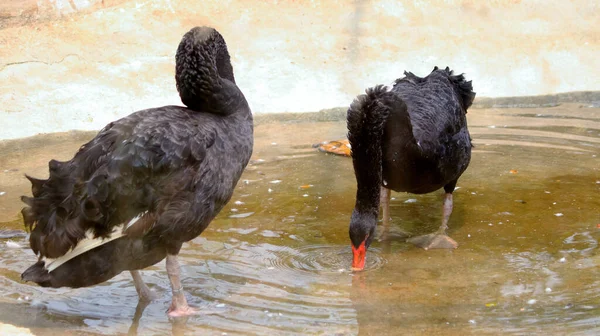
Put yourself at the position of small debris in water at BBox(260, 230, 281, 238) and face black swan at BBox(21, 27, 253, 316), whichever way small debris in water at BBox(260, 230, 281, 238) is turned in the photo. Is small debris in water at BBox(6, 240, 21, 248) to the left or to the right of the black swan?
right

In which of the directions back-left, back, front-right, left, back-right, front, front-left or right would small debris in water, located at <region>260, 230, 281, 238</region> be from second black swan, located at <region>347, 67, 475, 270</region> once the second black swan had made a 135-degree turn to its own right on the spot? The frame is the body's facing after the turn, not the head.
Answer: left

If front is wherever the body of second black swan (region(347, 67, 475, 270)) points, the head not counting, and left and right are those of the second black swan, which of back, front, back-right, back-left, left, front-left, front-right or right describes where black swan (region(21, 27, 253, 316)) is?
front

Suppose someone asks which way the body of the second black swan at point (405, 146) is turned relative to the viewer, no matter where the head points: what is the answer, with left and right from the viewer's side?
facing the viewer and to the left of the viewer

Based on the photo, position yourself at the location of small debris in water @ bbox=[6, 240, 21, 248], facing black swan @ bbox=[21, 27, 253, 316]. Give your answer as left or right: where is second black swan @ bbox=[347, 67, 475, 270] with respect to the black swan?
left

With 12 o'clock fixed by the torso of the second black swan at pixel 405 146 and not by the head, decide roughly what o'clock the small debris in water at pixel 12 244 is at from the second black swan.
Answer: The small debris in water is roughly at 1 o'clock from the second black swan.
